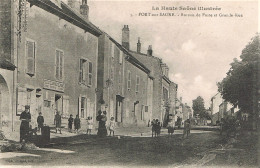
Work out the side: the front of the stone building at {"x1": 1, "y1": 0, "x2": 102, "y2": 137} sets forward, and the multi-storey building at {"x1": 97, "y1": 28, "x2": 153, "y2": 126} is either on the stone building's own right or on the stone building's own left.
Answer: on the stone building's own left

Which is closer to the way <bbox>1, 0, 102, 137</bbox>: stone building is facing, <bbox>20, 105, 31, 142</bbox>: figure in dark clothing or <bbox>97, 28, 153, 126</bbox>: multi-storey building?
the figure in dark clothing

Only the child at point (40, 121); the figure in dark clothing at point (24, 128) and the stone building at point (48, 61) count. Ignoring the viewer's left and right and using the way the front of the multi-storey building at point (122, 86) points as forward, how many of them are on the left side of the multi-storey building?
0

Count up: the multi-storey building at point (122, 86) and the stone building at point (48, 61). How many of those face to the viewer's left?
0

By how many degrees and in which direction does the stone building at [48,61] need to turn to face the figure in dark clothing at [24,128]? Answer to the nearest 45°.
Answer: approximately 45° to its right

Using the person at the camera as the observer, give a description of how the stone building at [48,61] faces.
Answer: facing the viewer and to the right of the viewer

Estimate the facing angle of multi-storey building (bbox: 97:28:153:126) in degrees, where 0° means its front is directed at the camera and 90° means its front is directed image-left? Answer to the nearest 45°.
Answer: approximately 315°

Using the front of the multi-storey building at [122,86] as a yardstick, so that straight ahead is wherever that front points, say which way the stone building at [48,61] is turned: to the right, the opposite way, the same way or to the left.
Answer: the same way
